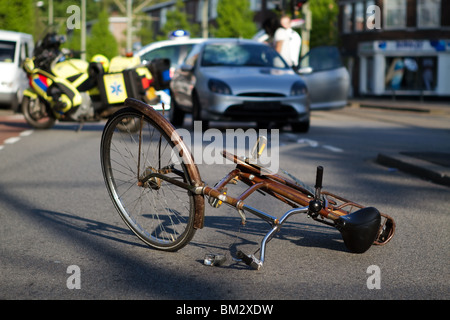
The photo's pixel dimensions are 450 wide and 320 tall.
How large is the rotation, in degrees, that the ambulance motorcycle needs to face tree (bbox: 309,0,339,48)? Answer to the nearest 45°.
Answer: approximately 90° to its right

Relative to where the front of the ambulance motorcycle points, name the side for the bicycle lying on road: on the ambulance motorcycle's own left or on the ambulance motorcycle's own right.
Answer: on the ambulance motorcycle's own left

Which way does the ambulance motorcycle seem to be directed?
to the viewer's left

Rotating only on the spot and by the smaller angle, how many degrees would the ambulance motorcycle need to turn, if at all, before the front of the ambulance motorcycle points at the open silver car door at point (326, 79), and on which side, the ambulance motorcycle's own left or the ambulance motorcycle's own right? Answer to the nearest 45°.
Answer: approximately 135° to the ambulance motorcycle's own right

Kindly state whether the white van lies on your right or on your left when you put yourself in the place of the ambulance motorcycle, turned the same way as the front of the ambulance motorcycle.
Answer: on your right

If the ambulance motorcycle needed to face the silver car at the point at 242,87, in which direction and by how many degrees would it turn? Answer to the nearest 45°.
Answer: approximately 180°

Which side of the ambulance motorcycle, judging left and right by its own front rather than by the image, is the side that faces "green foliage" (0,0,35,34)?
right

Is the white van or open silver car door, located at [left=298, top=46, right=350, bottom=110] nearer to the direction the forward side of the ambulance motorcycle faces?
the white van

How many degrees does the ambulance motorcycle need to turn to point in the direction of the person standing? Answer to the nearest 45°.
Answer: approximately 135° to its right
